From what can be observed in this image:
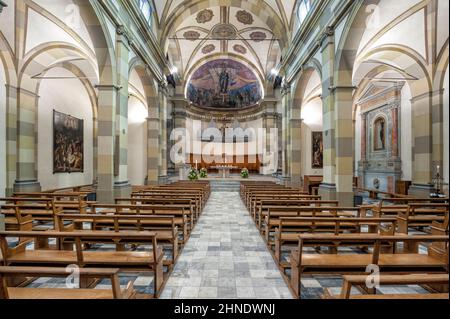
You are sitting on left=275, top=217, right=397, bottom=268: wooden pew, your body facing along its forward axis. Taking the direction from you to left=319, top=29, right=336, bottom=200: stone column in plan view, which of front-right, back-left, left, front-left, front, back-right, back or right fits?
front

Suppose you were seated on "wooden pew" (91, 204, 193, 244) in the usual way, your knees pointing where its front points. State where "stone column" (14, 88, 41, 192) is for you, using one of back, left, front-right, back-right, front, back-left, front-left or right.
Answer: front-left

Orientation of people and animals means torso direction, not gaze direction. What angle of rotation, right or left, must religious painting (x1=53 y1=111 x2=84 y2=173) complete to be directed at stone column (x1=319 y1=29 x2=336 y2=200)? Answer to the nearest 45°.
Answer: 0° — it already faces it

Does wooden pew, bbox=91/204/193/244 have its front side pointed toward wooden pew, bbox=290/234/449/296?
no

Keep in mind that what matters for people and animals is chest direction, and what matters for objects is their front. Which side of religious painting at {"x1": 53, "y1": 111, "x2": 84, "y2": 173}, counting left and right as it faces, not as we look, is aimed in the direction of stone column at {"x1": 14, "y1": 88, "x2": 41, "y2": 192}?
right

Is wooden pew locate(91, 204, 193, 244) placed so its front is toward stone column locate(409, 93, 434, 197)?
no

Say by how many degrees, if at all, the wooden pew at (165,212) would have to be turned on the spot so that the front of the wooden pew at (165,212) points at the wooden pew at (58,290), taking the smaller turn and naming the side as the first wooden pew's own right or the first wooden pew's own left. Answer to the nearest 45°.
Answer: approximately 180°

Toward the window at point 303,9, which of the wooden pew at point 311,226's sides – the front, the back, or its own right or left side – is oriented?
front

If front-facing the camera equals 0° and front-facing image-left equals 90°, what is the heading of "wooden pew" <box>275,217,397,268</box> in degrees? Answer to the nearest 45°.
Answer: approximately 180°

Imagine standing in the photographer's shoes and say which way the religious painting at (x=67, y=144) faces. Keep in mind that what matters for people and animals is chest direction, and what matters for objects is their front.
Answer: facing the viewer and to the right of the viewer

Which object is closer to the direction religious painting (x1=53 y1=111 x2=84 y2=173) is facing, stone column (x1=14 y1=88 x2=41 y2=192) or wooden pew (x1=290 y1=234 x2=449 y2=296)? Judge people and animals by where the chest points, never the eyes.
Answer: the wooden pew

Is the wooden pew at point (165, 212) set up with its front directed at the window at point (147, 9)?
yes

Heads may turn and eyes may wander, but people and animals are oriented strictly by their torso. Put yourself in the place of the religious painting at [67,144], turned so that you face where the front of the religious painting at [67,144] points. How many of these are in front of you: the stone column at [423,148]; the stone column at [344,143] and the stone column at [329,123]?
3

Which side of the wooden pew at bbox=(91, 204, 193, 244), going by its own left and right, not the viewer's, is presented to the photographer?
back

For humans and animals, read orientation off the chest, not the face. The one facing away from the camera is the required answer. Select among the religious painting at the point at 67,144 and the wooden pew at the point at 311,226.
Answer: the wooden pew

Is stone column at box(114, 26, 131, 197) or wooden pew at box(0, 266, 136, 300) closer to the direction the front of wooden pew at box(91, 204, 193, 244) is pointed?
the stone column

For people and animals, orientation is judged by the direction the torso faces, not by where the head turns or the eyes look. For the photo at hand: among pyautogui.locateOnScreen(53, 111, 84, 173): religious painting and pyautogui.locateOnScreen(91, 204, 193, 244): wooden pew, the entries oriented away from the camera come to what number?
1

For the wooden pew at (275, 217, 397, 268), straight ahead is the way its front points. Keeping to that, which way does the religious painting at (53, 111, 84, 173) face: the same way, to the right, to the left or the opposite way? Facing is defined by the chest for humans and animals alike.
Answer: to the right

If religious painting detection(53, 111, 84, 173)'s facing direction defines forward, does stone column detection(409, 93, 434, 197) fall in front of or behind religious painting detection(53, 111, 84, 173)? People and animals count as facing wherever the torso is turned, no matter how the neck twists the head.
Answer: in front

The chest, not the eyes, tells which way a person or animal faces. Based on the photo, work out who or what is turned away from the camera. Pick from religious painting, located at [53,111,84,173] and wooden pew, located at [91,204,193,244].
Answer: the wooden pew

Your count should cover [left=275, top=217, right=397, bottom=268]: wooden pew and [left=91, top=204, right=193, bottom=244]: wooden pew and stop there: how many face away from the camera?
2
